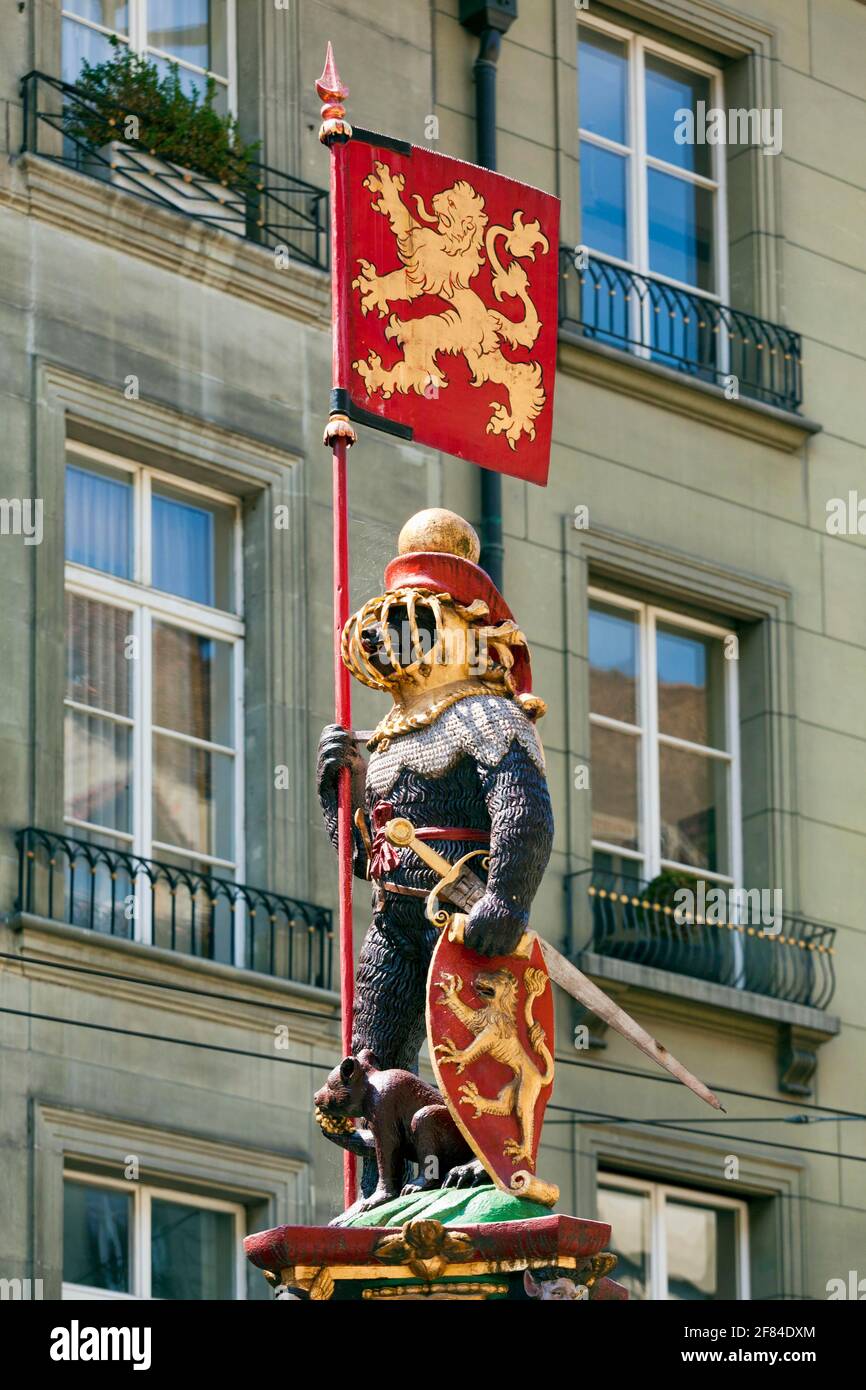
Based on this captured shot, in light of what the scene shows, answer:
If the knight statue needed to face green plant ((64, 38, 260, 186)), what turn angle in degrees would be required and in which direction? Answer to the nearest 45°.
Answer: approximately 135° to its right

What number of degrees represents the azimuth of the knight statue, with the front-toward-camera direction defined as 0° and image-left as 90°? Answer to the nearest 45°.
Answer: approximately 45°

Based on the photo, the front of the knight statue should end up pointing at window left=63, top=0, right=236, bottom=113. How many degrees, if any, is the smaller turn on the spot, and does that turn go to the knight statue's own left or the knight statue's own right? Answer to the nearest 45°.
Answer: approximately 135° to the knight statue's own right
